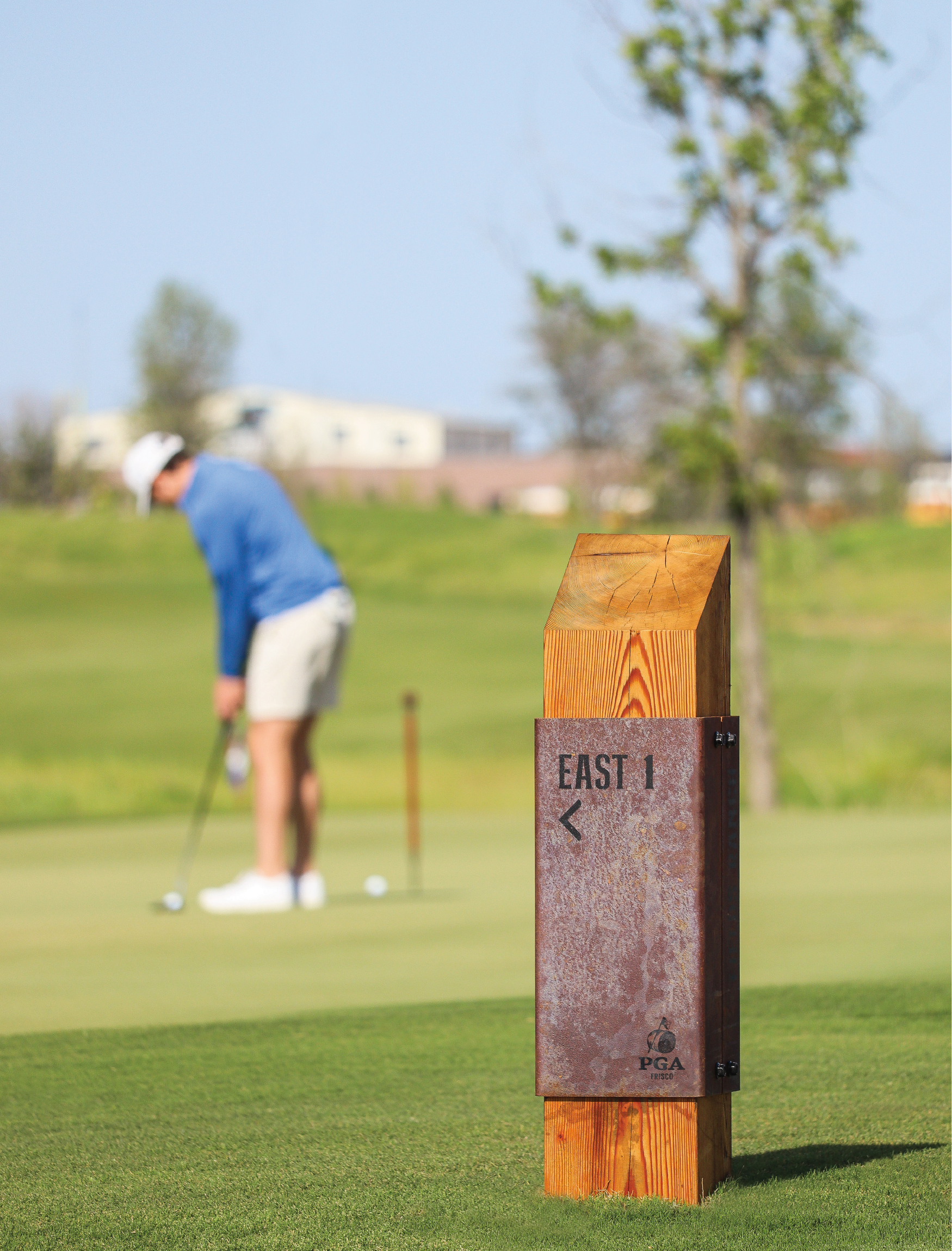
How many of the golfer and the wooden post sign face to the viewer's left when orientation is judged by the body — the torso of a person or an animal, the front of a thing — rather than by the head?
1

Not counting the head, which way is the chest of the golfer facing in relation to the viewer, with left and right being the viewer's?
facing to the left of the viewer

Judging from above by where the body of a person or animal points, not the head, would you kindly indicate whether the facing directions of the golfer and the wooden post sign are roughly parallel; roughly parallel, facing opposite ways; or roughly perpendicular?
roughly perpendicular

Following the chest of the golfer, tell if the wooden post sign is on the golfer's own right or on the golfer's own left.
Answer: on the golfer's own left

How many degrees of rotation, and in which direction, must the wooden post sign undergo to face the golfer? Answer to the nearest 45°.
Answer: approximately 180°

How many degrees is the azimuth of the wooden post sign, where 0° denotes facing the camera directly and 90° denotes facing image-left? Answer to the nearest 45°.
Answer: approximately 0°
